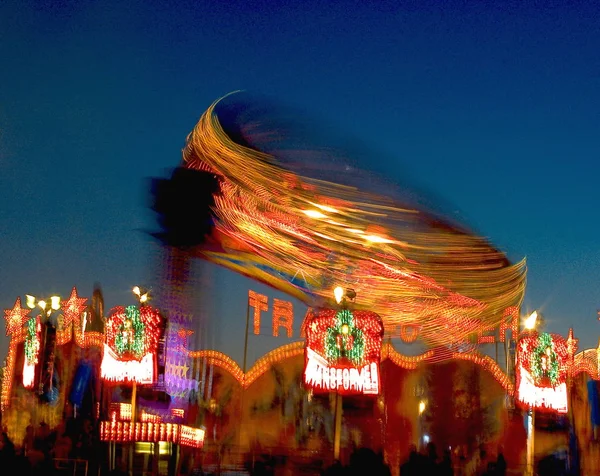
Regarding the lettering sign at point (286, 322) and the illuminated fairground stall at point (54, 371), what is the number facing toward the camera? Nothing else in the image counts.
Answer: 2

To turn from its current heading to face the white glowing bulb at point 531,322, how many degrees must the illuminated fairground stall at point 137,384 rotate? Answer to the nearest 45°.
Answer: approximately 90° to its left

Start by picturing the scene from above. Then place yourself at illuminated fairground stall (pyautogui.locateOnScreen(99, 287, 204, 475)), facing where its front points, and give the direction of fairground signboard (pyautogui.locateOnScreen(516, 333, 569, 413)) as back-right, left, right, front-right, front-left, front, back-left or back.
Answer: left

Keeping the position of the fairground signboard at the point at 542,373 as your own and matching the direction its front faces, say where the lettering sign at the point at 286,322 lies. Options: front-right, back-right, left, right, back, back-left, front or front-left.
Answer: back-right

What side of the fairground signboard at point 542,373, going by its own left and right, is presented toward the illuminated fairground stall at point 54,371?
right
